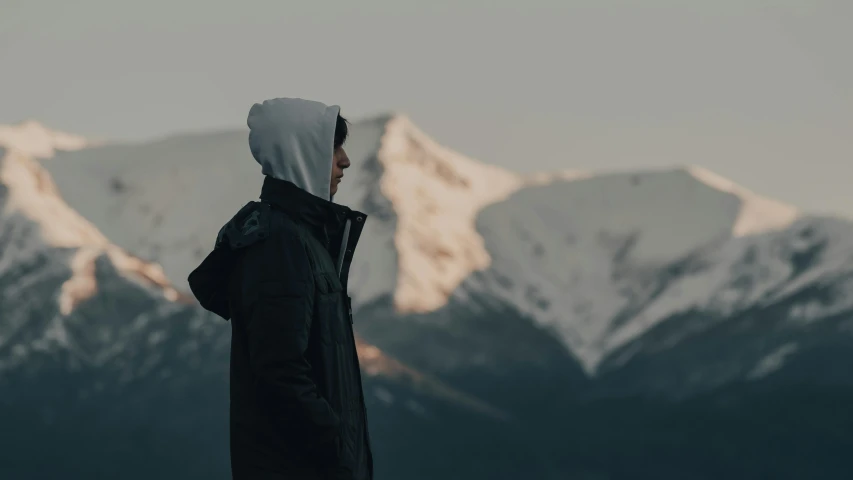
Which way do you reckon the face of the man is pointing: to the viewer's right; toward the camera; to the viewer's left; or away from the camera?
to the viewer's right

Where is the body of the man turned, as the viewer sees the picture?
to the viewer's right
